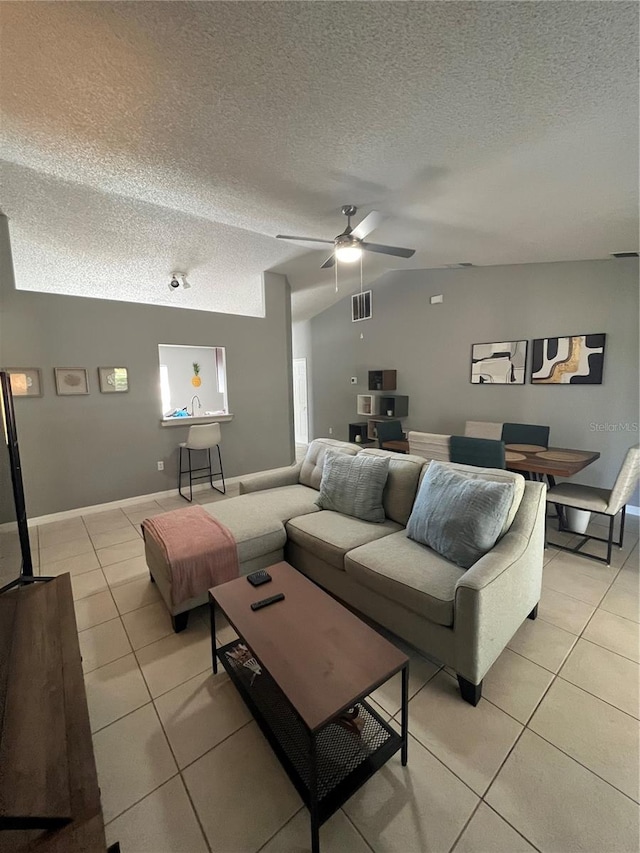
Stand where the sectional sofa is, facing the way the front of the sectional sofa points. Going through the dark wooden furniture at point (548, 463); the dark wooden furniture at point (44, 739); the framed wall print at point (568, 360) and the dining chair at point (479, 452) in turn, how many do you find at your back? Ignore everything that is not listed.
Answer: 3

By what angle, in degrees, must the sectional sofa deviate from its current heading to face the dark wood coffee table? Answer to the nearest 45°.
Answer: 0° — it already faces it

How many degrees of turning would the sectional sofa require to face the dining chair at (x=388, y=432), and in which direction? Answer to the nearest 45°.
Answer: approximately 135° to its right

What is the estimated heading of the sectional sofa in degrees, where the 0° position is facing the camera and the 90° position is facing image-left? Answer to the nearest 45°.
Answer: approximately 45°

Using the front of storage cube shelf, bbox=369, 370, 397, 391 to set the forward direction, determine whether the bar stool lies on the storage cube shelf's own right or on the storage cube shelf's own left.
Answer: on the storage cube shelf's own right

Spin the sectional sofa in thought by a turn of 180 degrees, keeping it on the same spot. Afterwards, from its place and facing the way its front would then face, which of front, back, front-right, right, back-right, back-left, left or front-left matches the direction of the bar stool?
left

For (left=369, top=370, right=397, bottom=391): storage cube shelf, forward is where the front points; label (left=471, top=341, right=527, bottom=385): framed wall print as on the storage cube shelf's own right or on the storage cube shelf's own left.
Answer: on the storage cube shelf's own left

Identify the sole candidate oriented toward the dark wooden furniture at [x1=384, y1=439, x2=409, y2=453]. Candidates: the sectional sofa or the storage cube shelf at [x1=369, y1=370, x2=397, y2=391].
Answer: the storage cube shelf

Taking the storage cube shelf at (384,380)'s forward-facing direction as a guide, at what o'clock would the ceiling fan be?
The ceiling fan is roughly at 12 o'clock from the storage cube shelf.

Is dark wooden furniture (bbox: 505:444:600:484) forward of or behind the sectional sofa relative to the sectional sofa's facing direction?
behind

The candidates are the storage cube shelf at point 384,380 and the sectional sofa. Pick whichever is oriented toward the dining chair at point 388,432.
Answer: the storage cube shelf
